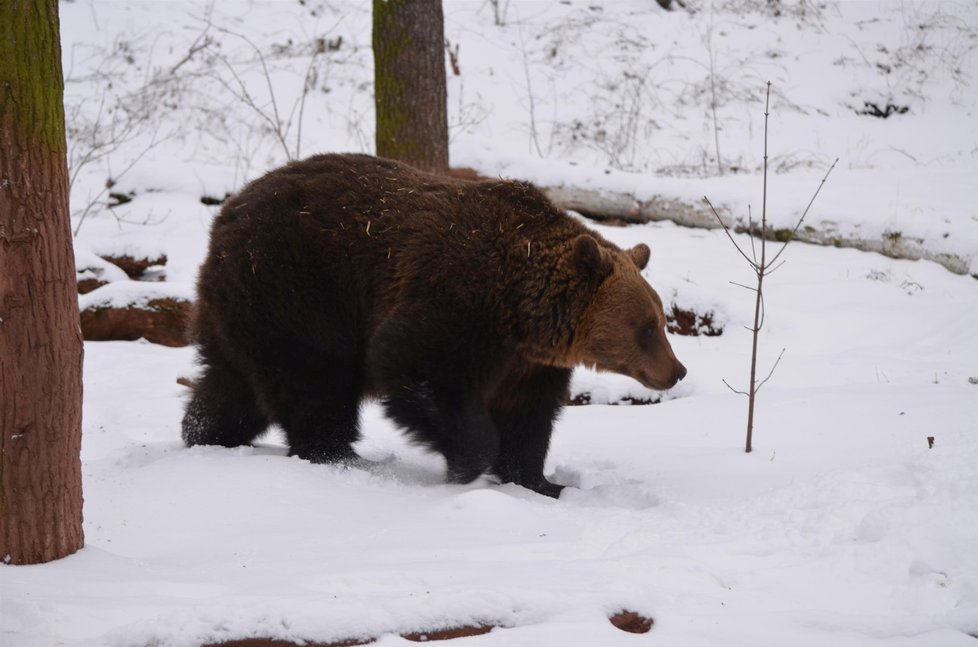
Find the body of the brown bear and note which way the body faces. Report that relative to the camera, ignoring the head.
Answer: to the viewer's right

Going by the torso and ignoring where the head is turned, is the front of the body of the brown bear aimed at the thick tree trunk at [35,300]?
no

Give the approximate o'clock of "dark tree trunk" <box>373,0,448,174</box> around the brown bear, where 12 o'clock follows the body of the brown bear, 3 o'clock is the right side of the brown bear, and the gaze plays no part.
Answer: The dark tree trunk is roughly at 9 o'clock from the brown bear.
